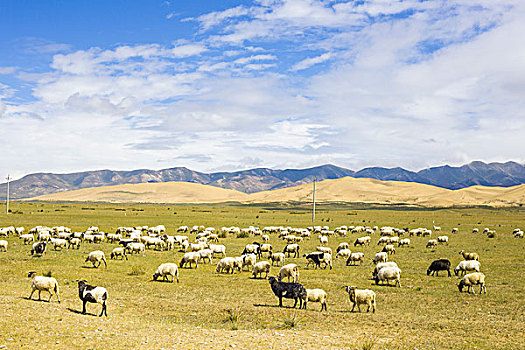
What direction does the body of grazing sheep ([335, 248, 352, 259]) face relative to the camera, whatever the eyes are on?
to the viewer's left

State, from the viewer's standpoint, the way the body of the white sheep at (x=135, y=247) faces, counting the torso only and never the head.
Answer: to the viewer's left

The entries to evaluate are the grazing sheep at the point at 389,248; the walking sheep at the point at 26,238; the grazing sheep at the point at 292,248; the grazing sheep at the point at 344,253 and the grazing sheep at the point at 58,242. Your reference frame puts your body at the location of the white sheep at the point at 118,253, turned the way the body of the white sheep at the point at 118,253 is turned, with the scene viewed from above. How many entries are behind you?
3

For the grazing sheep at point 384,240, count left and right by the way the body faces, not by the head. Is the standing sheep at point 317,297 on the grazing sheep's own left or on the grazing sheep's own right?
on the grazing sheep's own left

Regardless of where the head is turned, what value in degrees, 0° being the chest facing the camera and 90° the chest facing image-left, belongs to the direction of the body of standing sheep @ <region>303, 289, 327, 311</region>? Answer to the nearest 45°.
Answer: approximately 90°

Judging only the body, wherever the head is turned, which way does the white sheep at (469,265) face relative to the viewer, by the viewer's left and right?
facing to the left of the viewer

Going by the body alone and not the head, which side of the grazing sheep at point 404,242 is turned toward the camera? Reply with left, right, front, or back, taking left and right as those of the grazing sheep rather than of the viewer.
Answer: left

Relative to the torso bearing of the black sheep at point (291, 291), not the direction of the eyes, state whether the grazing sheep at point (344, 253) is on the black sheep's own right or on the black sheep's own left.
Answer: on the black sheep's own right

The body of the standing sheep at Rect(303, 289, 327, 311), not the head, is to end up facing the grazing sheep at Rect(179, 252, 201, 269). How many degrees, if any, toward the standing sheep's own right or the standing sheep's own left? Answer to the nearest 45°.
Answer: approximately 45° to the standing sheep's own right

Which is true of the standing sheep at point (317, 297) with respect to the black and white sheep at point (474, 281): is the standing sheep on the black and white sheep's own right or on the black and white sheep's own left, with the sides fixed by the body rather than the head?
on the black and white sheep's own left
